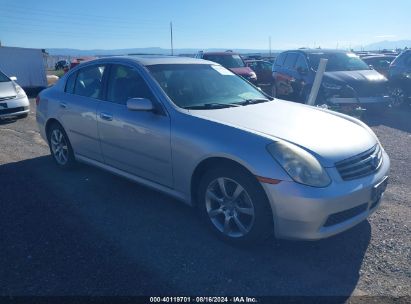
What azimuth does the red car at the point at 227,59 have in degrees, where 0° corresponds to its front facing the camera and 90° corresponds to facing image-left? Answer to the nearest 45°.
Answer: approximately 315°

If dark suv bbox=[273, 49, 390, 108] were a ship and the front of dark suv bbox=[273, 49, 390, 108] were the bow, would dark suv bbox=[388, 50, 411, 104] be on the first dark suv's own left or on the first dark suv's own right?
on the first dark suv's own left

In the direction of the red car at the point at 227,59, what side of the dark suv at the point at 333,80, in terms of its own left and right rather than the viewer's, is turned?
back

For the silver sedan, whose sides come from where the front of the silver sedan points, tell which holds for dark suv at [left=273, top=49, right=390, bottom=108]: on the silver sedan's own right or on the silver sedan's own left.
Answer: on the silver sedan's own left

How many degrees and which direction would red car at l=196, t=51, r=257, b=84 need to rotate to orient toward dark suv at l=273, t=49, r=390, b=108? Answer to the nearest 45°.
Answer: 0° — it already faces it

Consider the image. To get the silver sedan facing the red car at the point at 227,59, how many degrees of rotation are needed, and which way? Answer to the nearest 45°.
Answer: approximately 135° to its left

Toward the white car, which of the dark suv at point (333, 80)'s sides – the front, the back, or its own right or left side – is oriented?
right

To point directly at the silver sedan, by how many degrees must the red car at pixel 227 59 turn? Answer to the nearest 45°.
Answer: approximately 45° to its right

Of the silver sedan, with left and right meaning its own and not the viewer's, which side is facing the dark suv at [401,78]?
left

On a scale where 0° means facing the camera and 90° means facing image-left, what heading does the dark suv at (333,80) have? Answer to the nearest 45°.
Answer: approximately 315°

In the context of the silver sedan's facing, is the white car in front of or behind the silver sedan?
behind
